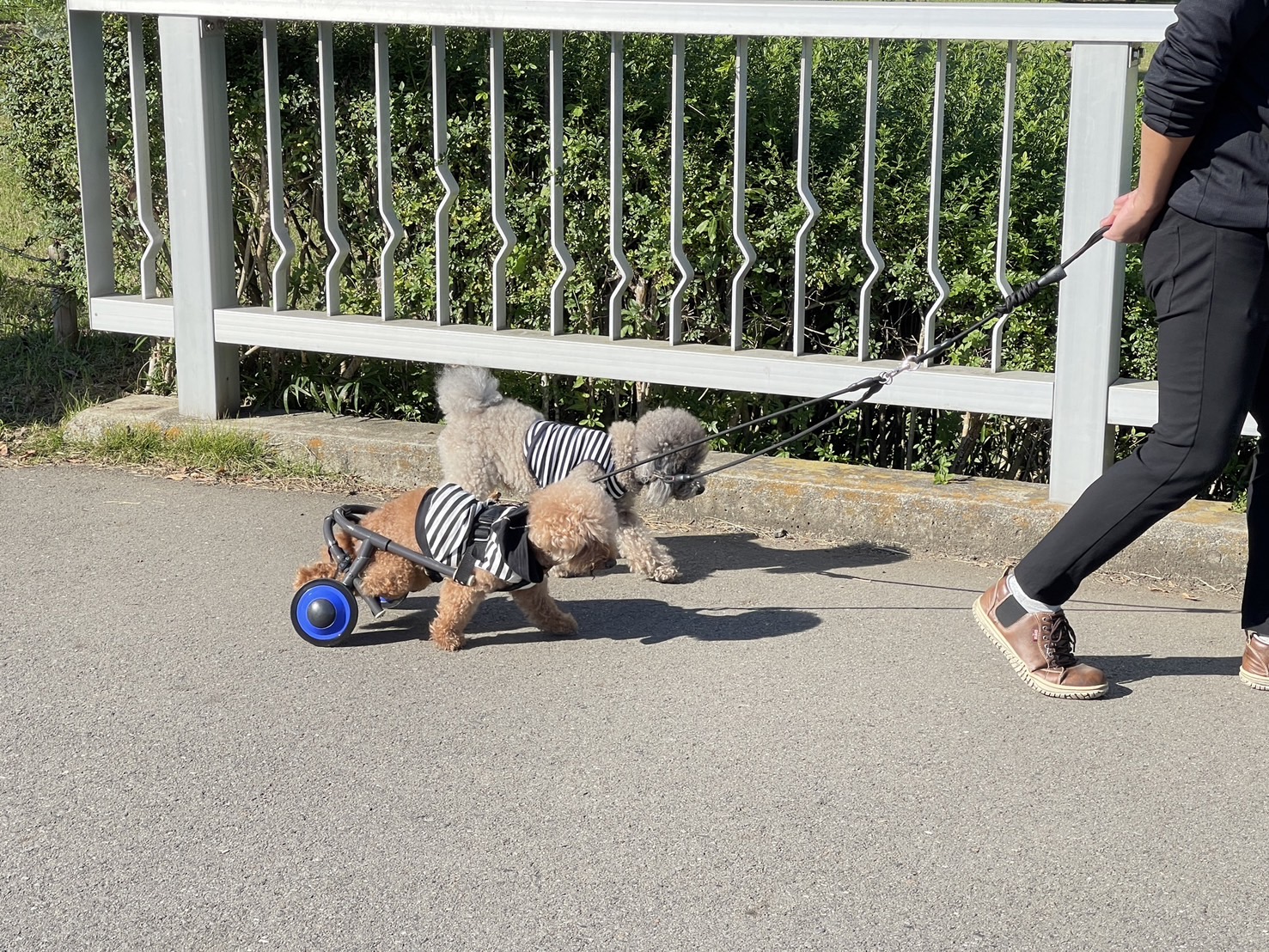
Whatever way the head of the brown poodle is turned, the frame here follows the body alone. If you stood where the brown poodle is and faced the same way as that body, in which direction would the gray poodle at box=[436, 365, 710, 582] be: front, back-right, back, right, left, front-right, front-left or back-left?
left

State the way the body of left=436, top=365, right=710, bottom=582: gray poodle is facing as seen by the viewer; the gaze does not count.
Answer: to the viewer's right

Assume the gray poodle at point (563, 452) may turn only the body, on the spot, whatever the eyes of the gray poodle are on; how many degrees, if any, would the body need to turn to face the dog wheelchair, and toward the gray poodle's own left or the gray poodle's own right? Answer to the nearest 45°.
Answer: approximately 135° to the gray poodle's own right

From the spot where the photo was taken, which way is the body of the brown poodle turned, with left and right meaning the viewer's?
facing to the right of the viewer

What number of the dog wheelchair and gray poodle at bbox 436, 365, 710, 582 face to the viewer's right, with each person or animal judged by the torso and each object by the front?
2

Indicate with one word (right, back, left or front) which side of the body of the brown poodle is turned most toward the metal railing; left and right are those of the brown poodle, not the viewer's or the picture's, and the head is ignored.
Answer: left

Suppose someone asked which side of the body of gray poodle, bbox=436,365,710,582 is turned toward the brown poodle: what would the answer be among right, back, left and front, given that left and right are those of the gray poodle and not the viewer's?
right

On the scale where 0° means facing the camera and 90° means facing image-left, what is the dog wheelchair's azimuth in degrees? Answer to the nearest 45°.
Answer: approximately 270°
